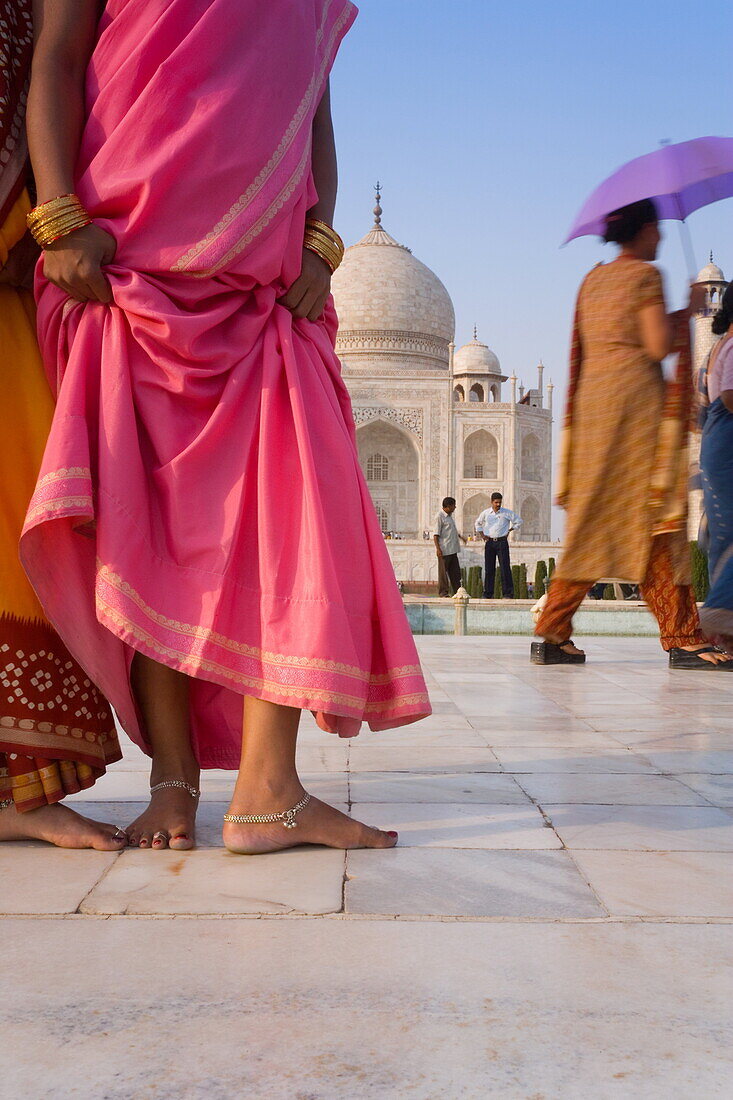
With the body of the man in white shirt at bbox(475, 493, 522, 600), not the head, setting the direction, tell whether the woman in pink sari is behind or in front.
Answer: in front

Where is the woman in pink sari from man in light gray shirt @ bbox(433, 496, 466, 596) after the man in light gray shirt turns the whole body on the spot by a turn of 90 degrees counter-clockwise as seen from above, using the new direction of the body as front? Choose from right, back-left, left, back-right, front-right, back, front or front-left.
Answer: back-right

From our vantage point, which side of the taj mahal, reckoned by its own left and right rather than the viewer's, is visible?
front

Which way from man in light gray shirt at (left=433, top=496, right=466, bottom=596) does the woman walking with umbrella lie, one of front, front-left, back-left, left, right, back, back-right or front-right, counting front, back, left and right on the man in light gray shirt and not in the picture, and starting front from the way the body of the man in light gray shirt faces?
front-right

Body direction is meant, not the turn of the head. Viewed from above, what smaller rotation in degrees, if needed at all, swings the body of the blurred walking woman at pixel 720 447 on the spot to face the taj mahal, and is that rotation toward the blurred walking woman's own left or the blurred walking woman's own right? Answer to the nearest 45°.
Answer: approximately 90° to the blurred walking woman's own left

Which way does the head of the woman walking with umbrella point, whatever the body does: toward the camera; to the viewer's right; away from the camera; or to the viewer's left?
to the viewer's right

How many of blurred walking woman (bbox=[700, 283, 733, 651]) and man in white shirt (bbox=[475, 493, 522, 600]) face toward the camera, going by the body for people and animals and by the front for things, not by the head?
1

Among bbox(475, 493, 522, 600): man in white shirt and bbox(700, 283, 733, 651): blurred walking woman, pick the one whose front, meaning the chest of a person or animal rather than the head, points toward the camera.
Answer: the man in white shirt

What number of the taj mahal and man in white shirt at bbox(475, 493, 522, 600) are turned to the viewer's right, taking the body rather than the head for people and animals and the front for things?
0

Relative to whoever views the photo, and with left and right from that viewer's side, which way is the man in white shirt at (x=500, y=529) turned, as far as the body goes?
facing the viewer

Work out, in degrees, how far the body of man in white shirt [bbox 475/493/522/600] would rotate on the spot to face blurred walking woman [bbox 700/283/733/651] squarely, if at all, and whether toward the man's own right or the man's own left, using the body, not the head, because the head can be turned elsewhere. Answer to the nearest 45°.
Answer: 0° — they already face them

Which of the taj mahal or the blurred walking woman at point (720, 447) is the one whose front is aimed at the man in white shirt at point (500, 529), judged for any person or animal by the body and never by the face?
the taj mahal

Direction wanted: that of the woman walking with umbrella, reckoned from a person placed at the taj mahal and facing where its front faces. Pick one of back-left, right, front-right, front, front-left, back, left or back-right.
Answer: front

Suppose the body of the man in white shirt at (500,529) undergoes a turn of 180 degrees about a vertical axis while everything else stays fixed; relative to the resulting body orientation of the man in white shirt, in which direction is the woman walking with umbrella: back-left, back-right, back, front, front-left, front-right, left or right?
back

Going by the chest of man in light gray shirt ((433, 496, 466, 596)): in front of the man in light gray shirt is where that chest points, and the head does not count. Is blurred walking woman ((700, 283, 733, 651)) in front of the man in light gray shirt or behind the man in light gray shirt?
in front

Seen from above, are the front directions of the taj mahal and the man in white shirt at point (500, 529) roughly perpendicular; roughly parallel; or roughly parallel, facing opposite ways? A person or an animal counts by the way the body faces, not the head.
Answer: roughly parallel

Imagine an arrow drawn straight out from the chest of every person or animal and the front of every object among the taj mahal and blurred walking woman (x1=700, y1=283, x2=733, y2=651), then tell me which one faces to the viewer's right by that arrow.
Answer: the blurred walking woman
